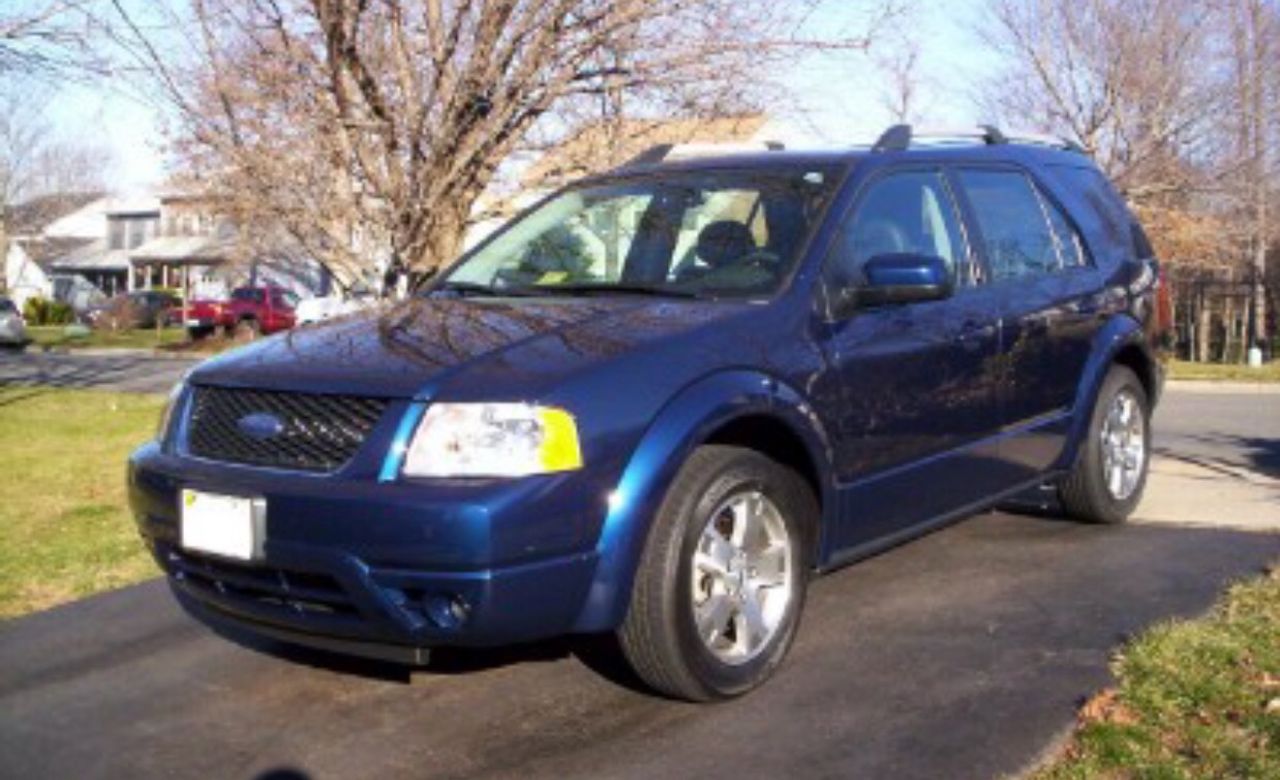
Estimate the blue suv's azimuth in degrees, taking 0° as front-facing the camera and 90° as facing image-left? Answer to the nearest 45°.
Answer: approximately 45°

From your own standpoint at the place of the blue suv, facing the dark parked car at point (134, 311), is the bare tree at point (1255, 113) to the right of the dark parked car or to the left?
right

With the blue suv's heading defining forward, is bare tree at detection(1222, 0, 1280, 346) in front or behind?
behind
